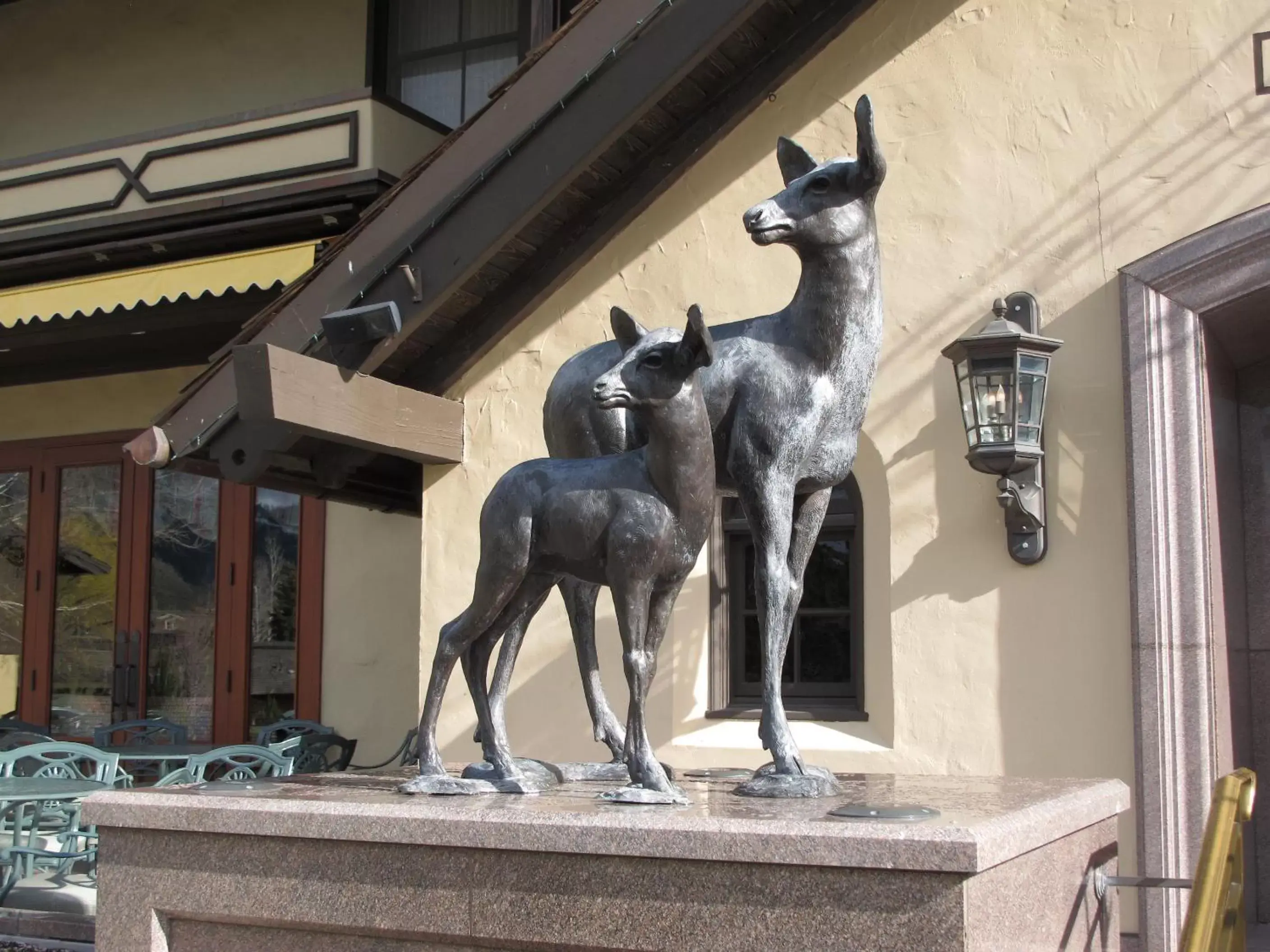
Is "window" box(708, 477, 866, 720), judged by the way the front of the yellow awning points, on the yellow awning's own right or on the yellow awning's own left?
on the yellow awning's own left

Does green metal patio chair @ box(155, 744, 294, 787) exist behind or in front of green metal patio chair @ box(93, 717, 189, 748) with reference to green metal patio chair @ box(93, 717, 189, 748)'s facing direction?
in front

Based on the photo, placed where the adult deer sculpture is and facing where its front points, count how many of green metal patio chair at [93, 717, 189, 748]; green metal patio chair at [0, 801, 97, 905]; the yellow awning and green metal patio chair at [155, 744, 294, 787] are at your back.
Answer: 4

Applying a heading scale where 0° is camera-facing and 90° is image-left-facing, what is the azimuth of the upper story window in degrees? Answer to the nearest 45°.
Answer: approximately 45°

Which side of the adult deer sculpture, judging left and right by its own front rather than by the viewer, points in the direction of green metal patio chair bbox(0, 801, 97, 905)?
back

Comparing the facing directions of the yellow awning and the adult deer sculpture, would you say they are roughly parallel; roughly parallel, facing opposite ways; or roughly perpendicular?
roughly perpendicular

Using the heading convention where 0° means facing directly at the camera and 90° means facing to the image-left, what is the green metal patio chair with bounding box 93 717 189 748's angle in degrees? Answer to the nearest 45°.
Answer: approximately 0°
